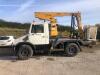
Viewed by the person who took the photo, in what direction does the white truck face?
facing to the left of the viewer
